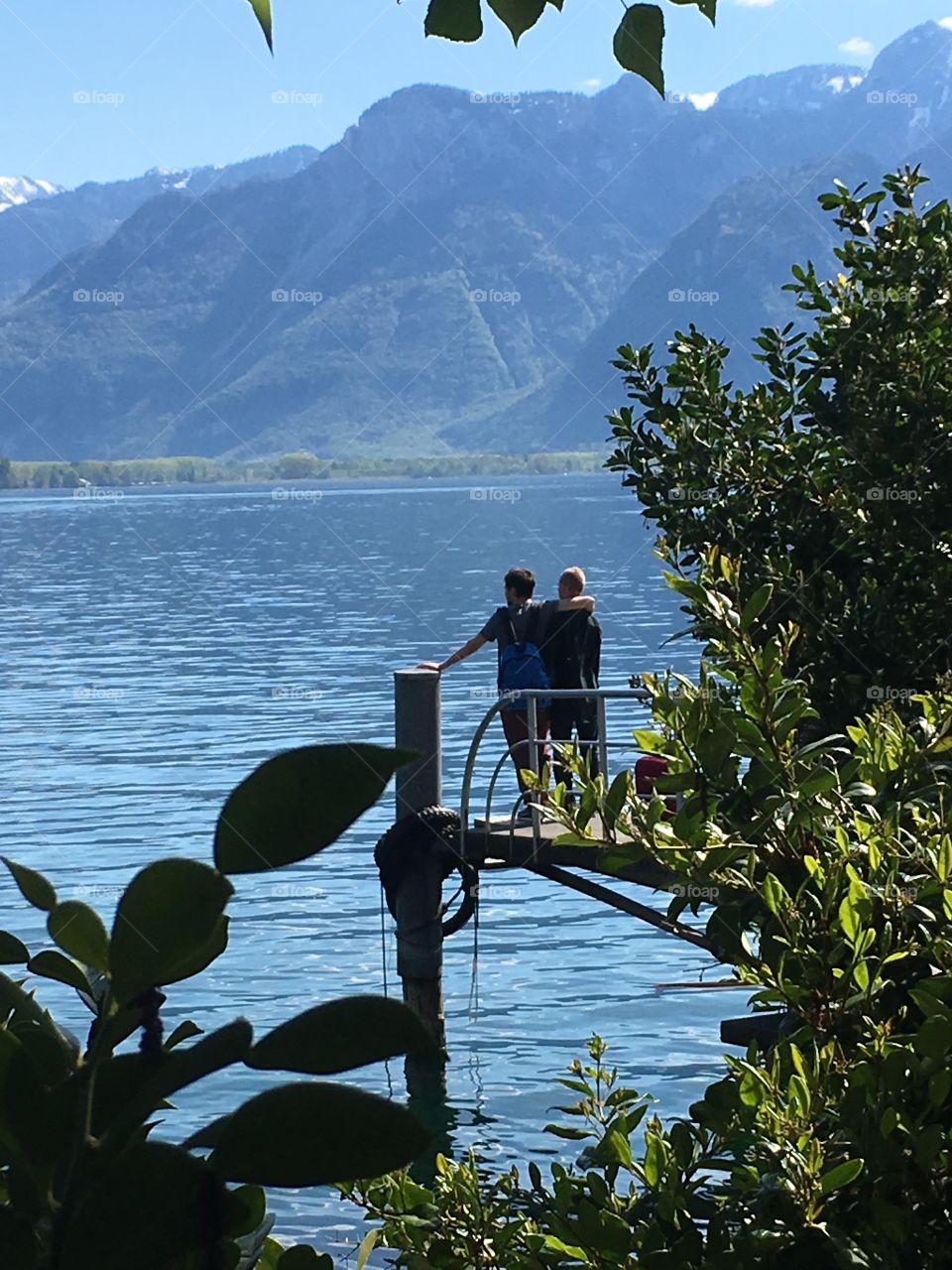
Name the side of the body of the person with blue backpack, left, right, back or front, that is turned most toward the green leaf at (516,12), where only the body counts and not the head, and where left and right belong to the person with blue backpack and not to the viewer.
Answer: back

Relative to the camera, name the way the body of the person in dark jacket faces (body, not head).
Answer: away from the camera

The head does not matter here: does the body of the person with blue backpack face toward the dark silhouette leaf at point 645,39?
no

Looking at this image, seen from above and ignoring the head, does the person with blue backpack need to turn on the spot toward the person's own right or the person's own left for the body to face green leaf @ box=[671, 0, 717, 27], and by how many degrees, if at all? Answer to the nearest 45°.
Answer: approximately 180°

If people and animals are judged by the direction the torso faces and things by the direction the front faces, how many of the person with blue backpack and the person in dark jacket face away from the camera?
2

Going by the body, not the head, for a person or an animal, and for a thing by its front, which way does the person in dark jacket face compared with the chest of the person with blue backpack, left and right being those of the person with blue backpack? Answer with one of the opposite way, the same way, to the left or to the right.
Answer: the same way

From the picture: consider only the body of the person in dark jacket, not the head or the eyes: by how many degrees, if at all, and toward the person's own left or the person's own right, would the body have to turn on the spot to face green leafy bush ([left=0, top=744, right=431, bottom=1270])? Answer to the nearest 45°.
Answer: approximately 180°

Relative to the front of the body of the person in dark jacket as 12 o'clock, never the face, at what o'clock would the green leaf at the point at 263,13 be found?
The green leaf is roughly at 6 o'clock from the person in dark jacket.

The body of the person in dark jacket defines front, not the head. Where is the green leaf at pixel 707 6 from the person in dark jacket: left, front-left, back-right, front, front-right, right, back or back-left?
back

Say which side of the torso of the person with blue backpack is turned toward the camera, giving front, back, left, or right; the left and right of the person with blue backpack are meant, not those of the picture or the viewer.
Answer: back

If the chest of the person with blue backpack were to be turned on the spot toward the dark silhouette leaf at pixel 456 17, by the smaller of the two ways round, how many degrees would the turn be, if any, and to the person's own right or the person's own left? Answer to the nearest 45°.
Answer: approximately 180°

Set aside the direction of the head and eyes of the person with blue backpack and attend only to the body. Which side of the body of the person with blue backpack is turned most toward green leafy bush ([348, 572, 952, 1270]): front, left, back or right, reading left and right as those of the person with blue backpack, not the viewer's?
back

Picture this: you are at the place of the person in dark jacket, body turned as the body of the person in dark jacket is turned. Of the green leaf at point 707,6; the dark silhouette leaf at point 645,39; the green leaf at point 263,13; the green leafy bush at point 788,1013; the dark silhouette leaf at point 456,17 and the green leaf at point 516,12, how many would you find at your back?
6

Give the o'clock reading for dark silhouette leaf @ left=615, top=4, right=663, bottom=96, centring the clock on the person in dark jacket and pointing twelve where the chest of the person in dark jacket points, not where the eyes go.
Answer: The dark silhouette leaf is roughly at 6 o'clock from the person in dark jacket.
